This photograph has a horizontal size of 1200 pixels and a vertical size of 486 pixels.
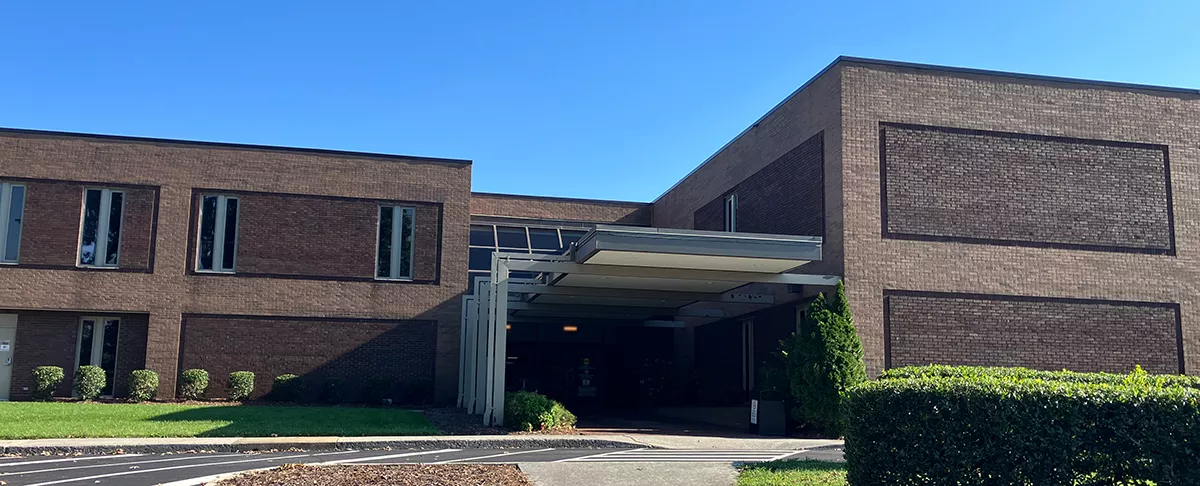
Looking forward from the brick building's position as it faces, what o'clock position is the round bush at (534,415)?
The round bush is roughly at 1 o'clock from the brick building.

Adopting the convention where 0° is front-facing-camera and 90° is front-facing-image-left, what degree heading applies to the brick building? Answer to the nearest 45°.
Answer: approximately 0°

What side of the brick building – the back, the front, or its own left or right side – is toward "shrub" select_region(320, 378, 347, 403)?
right

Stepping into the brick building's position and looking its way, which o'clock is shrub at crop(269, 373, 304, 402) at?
The shrub is roughly at 3 o'clock from the brick building.

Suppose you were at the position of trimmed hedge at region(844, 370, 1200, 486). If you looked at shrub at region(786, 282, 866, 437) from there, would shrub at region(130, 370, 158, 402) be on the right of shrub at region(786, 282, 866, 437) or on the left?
left

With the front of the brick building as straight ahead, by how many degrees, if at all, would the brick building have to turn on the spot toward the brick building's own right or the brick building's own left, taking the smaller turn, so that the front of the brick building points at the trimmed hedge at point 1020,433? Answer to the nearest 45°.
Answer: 0° — it already faces it

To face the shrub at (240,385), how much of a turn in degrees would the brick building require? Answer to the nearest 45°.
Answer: approximately 90° to its right

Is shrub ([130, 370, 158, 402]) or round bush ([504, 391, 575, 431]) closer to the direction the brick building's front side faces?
the round bush

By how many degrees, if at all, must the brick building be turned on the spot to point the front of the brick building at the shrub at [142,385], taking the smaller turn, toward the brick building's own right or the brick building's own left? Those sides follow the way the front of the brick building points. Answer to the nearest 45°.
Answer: approximately 90° to the brick building's own right

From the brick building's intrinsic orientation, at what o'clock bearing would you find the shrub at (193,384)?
The shrub is roughly at 3 o'clock from the brick building.
